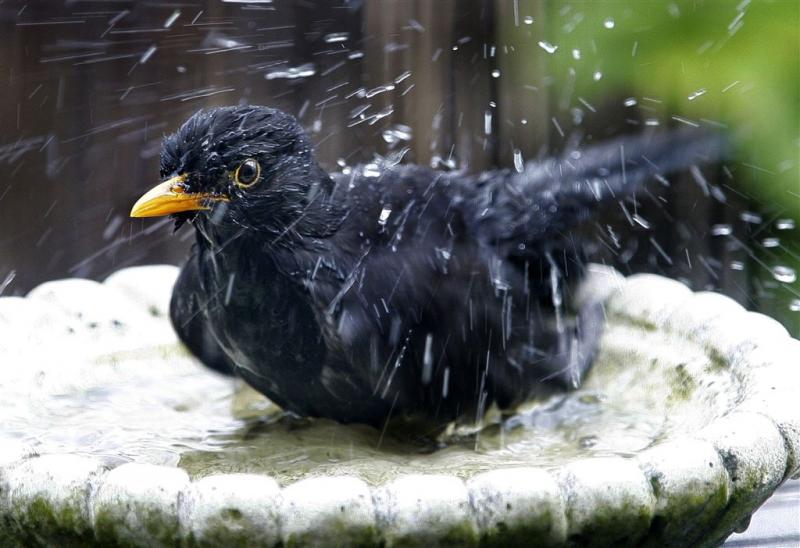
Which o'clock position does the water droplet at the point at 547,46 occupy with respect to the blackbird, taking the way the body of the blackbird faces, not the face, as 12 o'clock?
The water droplet is roughly at 5 o'clock from the blackbird.

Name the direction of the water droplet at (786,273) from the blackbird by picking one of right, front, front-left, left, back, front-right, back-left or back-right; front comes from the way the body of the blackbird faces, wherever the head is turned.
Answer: back

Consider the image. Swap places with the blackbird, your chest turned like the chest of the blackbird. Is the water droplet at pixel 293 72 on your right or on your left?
on your right

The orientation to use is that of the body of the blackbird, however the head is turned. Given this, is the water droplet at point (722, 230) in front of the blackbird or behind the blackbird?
behind

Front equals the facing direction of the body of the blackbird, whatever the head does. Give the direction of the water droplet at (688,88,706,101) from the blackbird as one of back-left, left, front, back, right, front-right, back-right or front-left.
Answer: back

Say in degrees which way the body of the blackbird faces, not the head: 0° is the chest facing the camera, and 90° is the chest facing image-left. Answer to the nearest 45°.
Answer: approximately 45°

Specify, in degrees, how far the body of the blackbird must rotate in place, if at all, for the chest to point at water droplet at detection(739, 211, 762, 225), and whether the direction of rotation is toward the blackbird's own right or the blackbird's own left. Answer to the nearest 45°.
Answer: approximately 180°
